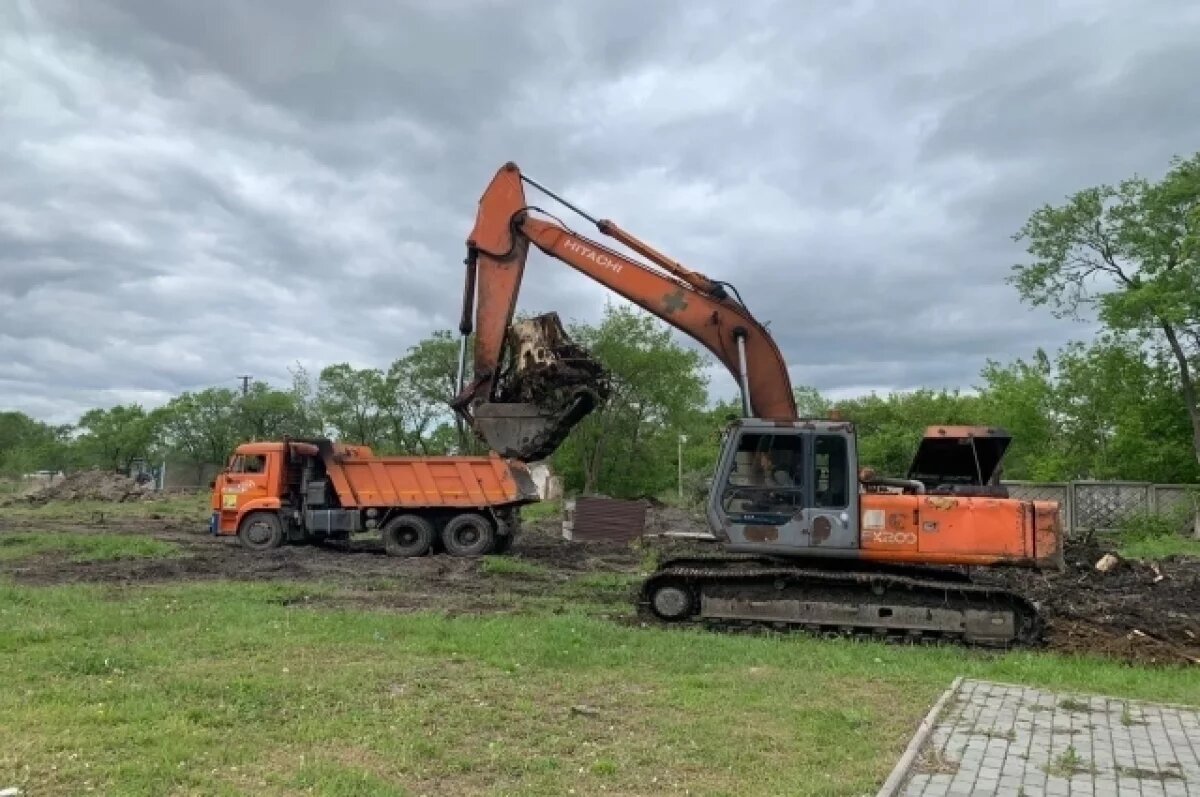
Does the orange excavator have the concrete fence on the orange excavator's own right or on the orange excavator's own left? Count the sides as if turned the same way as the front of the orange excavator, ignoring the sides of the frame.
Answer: on the orange excavator's own right

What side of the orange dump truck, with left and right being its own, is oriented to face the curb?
left

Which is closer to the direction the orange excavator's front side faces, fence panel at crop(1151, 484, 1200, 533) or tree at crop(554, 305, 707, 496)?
the tree

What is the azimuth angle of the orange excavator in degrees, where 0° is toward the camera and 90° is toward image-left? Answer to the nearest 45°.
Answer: approximately 90°

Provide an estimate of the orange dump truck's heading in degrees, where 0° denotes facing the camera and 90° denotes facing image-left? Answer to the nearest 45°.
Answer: approximately 90°

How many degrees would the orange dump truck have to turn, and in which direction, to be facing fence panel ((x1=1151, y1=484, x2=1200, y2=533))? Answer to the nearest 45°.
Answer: approximately 180°

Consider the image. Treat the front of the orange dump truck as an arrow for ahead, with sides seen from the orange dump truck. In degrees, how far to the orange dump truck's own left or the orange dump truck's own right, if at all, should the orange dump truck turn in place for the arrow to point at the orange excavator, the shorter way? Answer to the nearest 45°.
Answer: approximately 135° to the orange dump truck's own left

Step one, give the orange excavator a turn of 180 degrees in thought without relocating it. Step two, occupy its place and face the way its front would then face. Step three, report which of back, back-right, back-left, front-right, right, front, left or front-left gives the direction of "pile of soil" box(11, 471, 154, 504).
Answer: back-left

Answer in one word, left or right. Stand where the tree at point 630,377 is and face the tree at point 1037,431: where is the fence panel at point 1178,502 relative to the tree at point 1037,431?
right

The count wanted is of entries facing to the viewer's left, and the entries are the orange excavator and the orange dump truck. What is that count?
2

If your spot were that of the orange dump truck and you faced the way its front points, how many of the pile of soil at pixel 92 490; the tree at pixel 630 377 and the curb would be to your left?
1

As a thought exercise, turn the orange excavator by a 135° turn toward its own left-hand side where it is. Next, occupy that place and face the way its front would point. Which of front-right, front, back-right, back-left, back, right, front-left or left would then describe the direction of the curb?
front-right
